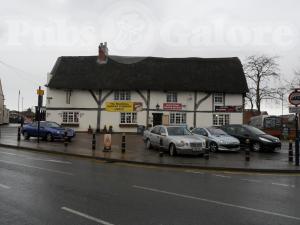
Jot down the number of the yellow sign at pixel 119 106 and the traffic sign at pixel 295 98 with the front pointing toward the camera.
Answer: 2

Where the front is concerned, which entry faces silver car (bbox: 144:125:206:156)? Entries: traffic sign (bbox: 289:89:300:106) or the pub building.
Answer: the pub building

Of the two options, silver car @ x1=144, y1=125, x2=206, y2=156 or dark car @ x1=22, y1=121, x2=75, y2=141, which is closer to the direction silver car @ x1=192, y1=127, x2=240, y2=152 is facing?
the silver car

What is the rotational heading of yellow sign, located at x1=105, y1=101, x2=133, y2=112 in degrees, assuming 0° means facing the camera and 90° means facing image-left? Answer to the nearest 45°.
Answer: approximately 0°

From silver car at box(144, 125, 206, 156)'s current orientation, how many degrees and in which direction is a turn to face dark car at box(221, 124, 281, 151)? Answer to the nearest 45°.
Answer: approximately 90° to its left

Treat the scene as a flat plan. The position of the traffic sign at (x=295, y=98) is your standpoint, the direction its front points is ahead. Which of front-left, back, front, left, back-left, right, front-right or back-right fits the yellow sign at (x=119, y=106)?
back-right

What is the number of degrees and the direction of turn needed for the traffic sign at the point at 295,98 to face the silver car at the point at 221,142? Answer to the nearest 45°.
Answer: approximately 135° to its right

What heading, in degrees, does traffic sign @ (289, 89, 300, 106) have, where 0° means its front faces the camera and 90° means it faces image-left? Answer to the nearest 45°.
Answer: approximately 0°
